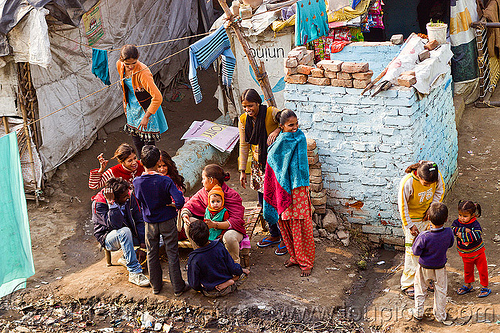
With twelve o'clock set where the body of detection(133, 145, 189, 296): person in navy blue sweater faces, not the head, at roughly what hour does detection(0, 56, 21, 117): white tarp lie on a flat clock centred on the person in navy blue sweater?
The white tarp is roughly at 11 o'clock from the person in navy blue sweater.

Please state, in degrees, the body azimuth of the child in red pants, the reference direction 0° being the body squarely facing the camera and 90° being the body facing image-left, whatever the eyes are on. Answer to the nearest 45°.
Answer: approximately 45°

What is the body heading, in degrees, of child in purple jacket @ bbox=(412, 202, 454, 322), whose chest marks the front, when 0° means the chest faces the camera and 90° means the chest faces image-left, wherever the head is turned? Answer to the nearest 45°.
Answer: approximately 180°

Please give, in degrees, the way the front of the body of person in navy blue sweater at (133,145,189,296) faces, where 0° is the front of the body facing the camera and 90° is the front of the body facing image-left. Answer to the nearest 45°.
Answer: approximately 180°

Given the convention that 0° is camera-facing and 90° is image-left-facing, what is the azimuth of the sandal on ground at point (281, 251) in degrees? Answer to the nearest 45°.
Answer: approximately 45°

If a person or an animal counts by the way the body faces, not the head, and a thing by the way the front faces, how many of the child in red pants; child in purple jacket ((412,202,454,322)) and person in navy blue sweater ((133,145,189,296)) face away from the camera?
2

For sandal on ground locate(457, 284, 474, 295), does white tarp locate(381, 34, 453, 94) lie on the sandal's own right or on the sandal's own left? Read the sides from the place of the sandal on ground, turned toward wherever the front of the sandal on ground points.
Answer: on the sandal's own right
